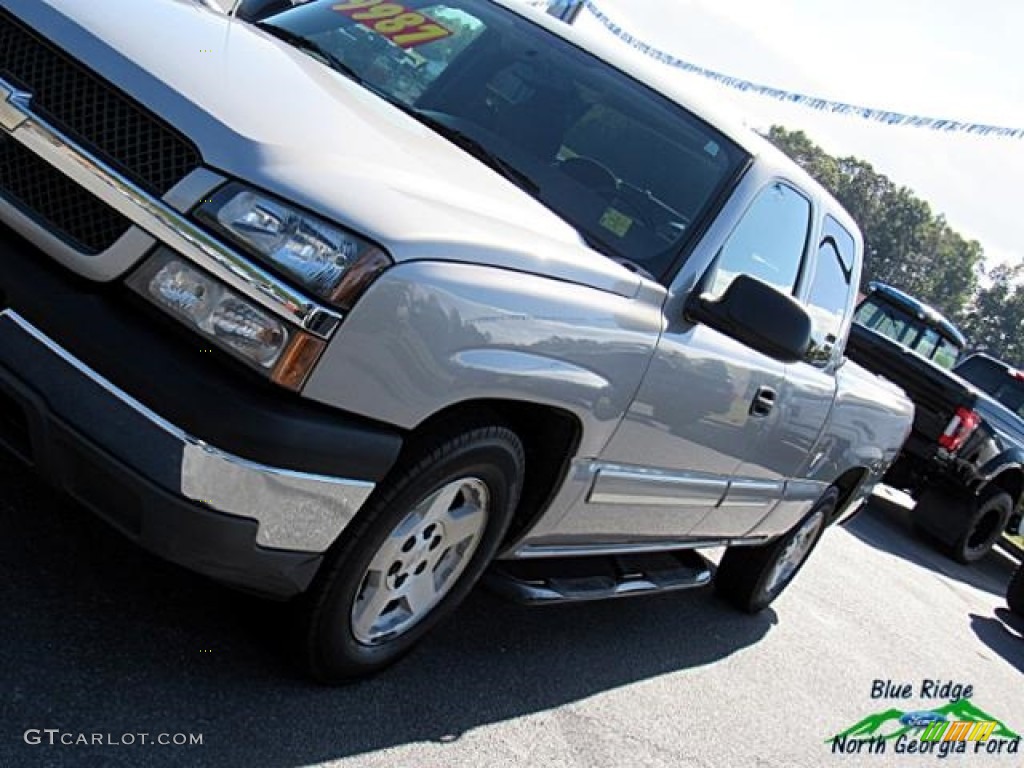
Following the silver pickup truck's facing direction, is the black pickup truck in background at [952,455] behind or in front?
behind

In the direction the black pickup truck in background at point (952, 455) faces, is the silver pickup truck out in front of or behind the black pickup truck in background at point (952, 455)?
behind

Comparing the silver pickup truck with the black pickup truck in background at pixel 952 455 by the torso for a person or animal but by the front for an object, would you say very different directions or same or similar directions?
very different directions
